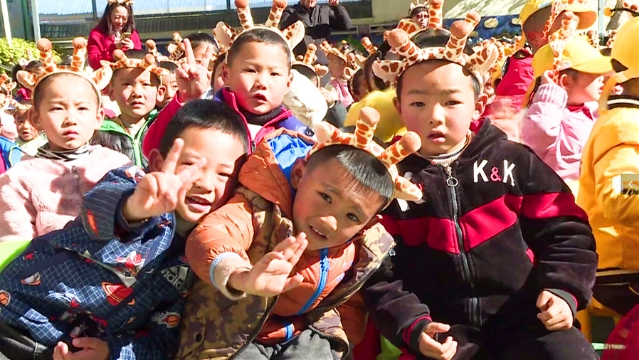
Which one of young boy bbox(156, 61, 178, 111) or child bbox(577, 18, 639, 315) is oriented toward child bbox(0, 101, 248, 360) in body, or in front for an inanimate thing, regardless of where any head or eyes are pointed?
the young boy

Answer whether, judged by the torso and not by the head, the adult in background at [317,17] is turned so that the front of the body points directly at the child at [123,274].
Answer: yes

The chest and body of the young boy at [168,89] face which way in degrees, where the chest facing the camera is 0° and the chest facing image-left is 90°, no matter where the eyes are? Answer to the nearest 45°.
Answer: approximately 0°

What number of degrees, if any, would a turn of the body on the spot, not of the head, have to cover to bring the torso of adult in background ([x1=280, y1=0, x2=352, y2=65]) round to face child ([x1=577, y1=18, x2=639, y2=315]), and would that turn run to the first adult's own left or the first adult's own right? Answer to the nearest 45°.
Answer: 0° — they already face them
